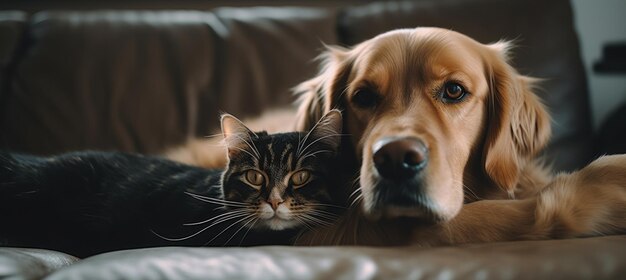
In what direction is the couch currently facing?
toward the camera
